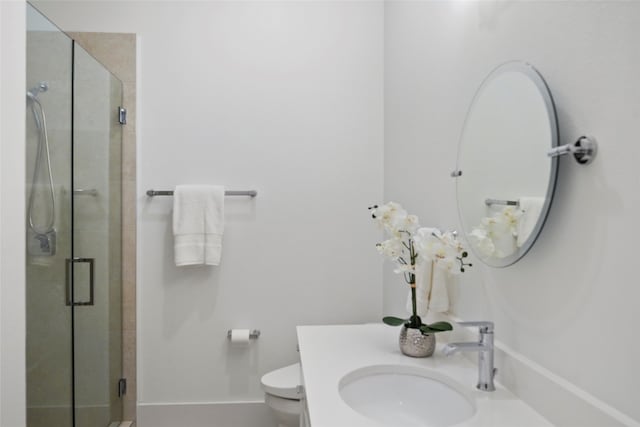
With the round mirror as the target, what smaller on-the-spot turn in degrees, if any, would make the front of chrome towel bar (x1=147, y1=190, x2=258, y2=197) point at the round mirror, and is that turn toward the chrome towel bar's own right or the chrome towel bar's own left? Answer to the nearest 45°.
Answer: approximately 45° to the chrome towel bar's own left

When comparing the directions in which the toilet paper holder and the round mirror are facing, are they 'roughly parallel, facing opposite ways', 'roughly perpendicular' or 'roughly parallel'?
roughly perpendicular

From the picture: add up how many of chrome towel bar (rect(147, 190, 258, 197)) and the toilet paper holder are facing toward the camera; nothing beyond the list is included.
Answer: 2

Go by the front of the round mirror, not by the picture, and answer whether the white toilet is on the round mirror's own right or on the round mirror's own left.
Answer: on the round mirror's own right

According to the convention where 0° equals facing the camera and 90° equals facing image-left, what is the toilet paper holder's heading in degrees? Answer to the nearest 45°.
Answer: approximately 0°

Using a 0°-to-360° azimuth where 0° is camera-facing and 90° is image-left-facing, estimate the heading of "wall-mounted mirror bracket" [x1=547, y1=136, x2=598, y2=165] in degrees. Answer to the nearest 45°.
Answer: approximately 45°

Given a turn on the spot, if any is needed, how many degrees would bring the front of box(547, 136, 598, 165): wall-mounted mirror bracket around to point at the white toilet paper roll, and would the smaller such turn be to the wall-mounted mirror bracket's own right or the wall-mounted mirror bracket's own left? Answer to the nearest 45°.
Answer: approximately 90° to the wall-mounted mirror bracket's own right
